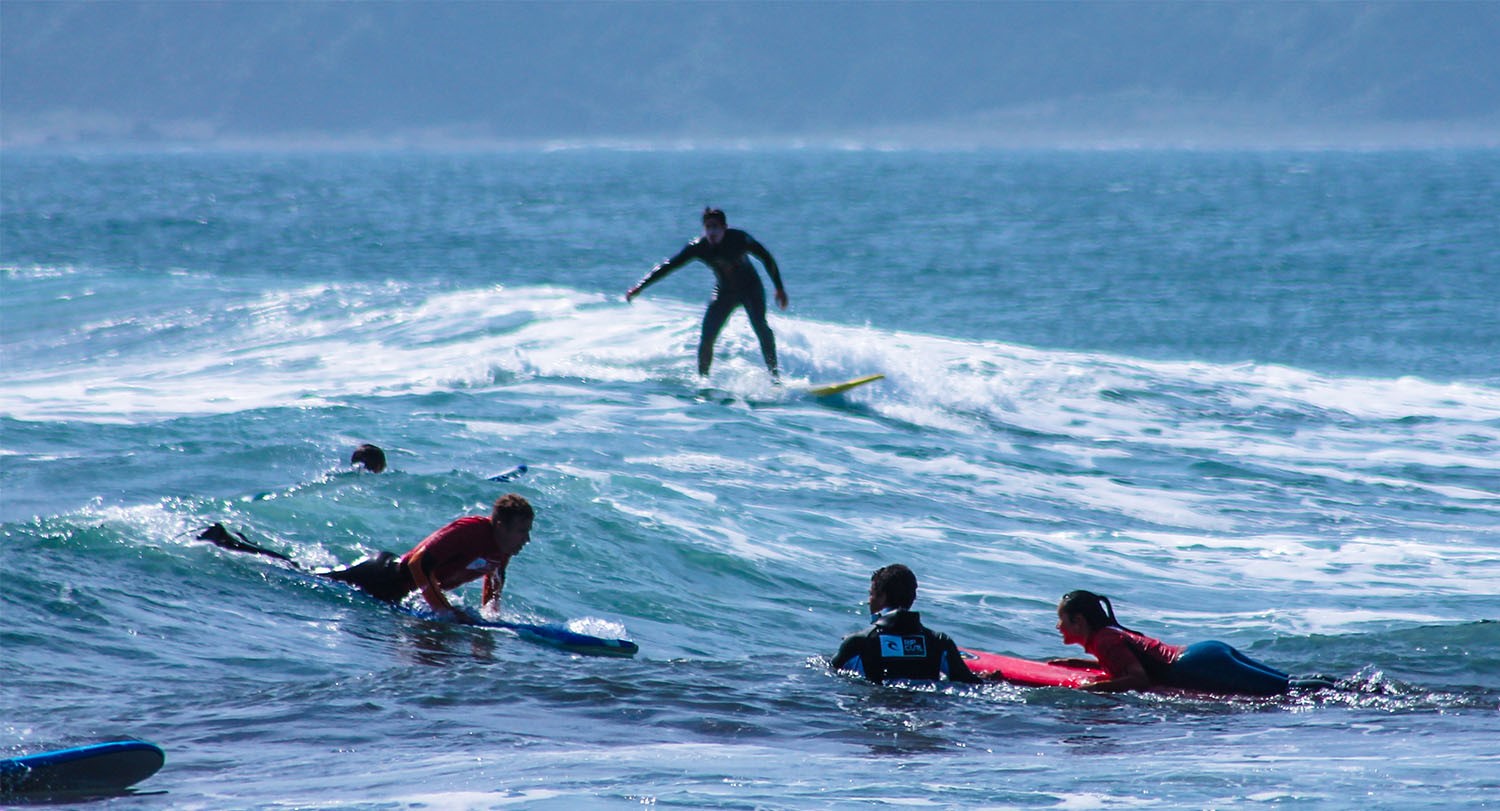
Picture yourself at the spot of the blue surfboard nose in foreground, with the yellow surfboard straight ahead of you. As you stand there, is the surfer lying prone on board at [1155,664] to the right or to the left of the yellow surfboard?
right

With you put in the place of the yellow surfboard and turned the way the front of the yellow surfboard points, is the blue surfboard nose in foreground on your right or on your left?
on your right

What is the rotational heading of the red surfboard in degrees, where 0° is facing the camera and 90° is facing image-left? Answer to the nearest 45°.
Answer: approximately 90°

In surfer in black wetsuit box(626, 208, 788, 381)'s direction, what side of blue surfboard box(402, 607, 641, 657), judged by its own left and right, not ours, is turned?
left

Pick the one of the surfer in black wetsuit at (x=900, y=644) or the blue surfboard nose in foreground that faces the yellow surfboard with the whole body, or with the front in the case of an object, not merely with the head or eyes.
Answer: the surfer in black wetsuit

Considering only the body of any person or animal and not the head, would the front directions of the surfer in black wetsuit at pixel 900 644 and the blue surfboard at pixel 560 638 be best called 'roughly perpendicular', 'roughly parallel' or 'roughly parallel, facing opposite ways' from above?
roughly perpendicular

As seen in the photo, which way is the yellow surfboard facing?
to the viewer's right

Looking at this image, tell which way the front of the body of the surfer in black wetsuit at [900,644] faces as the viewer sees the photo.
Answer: away from the camera

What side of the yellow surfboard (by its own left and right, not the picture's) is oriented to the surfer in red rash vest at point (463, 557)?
right

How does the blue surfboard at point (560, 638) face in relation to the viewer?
to the viewer's right

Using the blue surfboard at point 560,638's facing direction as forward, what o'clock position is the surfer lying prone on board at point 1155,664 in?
The surfer lying prone on board is roughly at 1 o'clock from the blue surfboard.

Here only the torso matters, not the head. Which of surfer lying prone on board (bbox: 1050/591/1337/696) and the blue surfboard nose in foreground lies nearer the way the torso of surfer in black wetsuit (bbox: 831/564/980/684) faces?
the surfer lying prone on board

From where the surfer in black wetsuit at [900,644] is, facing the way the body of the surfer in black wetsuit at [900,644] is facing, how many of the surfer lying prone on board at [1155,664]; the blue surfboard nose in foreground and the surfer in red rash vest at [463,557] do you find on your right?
1

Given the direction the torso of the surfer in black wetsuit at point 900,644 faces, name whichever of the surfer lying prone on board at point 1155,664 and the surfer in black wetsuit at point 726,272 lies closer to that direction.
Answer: the surfer in black wetsuit
